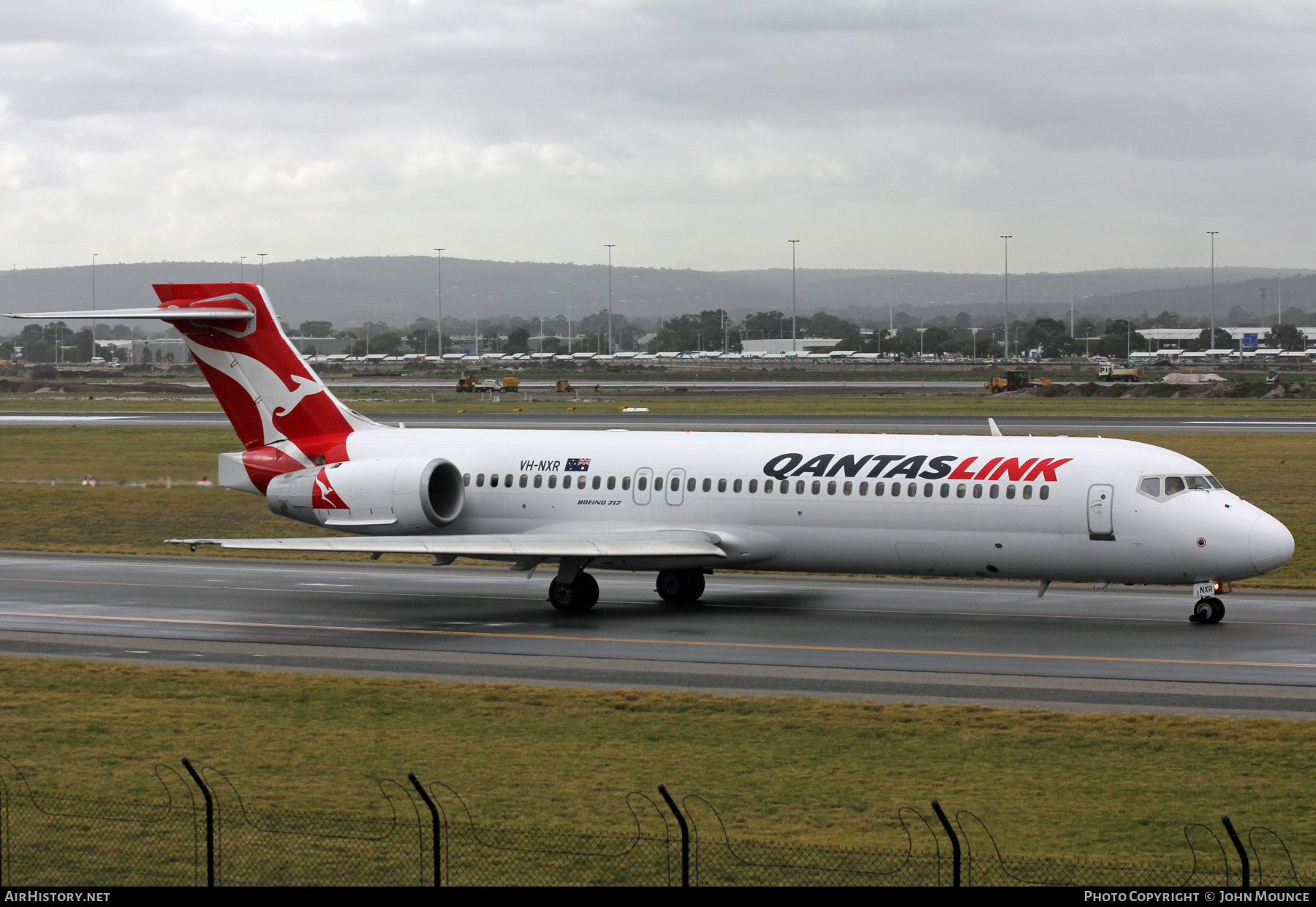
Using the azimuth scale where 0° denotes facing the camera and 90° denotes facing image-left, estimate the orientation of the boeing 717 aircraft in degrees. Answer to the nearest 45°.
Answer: approximately 315°

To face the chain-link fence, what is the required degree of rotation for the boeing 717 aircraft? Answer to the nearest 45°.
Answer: approximately 45° to its right
